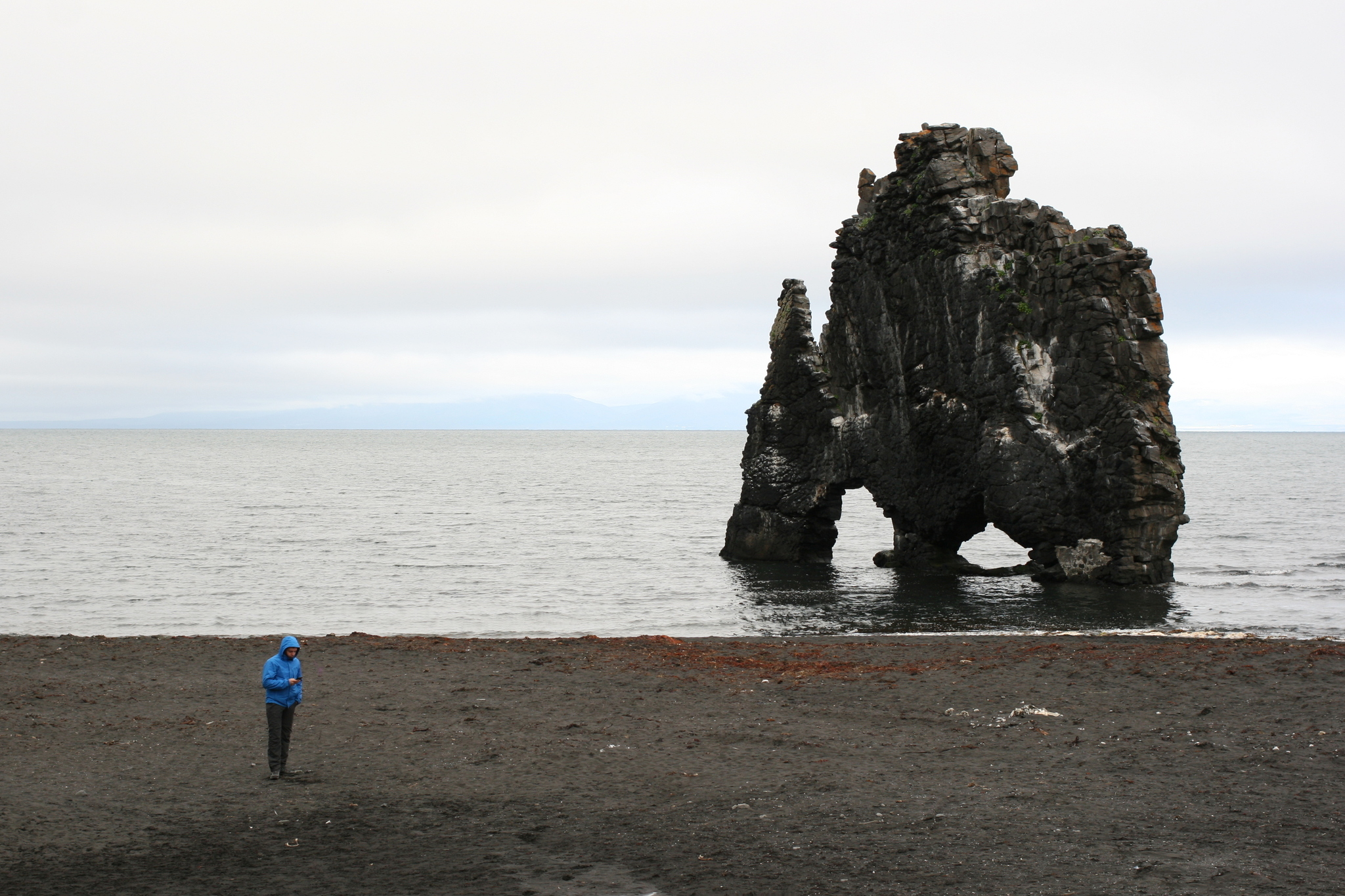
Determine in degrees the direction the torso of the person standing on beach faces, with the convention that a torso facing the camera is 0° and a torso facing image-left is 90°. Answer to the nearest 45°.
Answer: approximately 315°

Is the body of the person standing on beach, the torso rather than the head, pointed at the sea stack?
no
